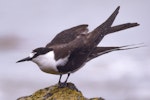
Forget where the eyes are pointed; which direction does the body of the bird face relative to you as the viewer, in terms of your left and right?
facing to the left of the viewer
